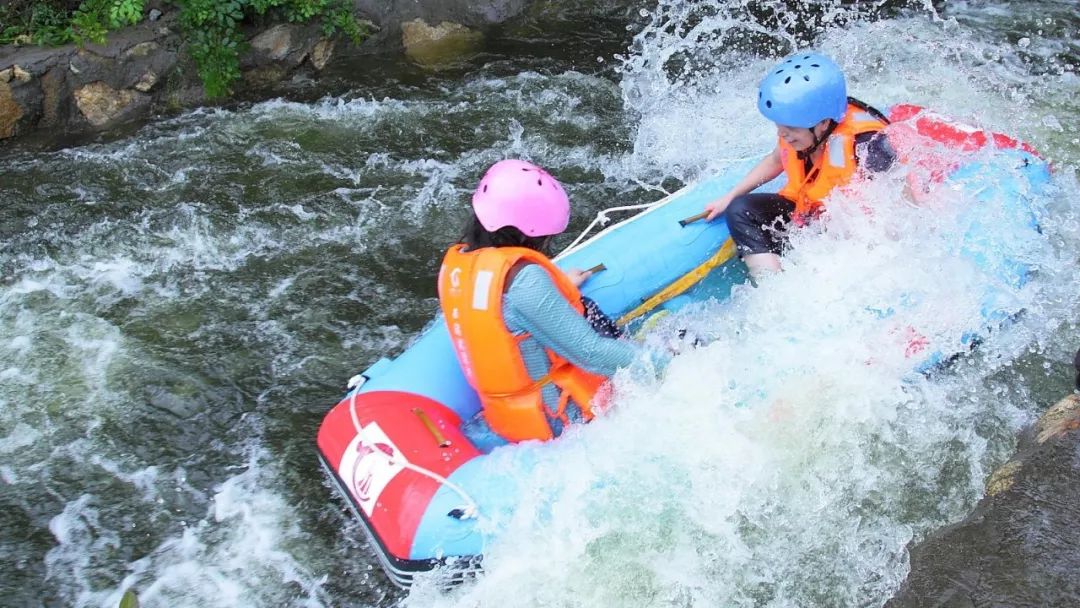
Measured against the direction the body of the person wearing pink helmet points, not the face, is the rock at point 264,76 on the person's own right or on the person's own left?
on the person's own left

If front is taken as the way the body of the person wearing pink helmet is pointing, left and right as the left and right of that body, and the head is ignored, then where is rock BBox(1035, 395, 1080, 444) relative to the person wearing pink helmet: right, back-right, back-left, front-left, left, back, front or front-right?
front-right

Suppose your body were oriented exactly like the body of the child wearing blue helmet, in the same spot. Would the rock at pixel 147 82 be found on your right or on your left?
on your right

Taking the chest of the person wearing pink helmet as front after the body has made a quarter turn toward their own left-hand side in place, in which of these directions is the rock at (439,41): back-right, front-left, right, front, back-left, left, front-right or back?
front-right

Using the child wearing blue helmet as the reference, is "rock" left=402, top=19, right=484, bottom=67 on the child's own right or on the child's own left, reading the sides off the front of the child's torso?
on the child's own right

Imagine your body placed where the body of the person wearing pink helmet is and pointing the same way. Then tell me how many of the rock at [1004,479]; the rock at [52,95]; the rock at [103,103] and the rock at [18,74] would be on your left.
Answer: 3

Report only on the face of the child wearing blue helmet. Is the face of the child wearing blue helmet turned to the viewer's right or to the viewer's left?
to the viewer's left

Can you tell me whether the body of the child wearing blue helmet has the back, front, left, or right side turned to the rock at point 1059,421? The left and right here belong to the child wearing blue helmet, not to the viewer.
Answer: left

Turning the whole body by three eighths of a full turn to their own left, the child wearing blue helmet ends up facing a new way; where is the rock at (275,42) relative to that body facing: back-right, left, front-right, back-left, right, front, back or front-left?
back-left

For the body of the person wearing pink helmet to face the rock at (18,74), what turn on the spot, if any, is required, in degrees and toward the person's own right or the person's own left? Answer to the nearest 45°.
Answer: approximately 90° to the person's own left

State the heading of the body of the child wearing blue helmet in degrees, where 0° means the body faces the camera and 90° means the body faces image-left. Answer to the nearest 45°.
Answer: approximately 45°

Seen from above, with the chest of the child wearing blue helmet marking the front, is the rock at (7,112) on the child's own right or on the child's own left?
on the child's own right

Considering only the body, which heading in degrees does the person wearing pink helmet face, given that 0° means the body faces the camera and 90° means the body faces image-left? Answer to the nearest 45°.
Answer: approximately 225°

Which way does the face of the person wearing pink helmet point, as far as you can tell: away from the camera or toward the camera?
away from the camera

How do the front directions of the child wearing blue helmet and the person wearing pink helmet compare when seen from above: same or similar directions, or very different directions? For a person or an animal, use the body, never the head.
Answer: very different directions
